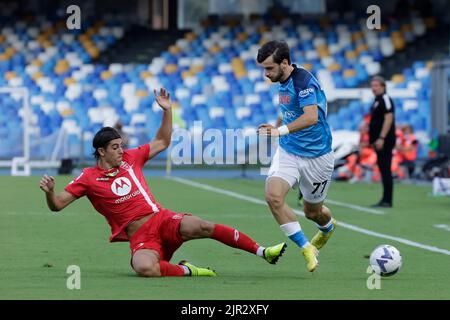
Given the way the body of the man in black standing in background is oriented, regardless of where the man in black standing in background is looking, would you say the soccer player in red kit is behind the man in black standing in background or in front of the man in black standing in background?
in front

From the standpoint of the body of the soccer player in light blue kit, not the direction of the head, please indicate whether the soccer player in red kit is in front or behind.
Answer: in front

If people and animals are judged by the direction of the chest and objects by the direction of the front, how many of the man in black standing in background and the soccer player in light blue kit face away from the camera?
0

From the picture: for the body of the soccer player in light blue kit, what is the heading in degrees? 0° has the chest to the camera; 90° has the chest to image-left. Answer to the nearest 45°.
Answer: approximately 45°

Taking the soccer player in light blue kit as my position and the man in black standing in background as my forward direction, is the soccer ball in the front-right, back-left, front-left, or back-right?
back-right

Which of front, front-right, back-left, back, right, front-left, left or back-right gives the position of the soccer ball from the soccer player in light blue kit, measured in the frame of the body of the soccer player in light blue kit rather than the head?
left

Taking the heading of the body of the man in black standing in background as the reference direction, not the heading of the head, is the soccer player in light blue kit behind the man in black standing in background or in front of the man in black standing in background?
in front

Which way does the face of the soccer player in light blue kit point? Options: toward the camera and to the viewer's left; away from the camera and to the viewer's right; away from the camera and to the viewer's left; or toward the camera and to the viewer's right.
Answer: toward the camera and to the viewer's left

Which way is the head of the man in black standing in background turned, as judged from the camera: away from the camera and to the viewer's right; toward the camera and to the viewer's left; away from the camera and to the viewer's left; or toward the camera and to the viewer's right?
toward the camera and to the viewer's left

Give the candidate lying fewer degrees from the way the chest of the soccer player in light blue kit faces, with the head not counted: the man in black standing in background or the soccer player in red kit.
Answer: the soccer player in red kit

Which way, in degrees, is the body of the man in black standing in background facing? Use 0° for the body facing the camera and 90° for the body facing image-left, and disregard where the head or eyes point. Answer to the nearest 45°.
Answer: approximately 45°

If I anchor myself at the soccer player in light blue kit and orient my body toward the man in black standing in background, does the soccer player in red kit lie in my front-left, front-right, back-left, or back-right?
back-left

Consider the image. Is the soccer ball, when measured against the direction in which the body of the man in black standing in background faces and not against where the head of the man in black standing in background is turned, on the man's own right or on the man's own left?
on the man's own left
